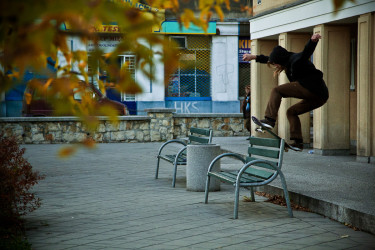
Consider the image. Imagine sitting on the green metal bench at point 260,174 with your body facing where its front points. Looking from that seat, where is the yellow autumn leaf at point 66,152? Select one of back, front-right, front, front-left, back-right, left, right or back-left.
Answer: front-left

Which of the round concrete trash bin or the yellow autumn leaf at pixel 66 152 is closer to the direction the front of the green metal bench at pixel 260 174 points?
the yellow autumn leaf

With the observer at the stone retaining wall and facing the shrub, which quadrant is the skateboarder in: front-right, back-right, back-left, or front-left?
front-left

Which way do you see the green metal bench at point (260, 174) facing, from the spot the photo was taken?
facing the viewer and to the left of the viewer

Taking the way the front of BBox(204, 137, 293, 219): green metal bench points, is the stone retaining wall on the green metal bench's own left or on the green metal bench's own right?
on the green metal bench's own right

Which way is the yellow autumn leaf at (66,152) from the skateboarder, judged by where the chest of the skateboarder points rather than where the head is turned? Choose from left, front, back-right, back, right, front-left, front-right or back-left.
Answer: left

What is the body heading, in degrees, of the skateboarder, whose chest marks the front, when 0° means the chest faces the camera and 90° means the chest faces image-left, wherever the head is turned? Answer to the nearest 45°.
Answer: approximately 90°

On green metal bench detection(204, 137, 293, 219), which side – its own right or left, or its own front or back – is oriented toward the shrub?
front

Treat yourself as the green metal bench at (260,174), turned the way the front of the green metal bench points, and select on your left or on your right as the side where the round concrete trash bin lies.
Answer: on your right

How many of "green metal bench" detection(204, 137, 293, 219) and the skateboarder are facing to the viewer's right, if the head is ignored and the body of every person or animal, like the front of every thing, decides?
0
